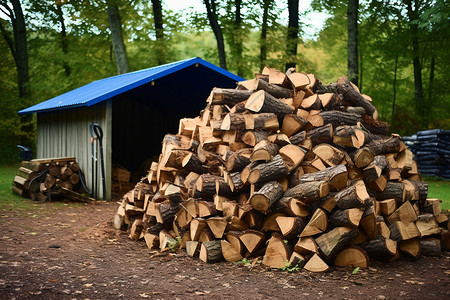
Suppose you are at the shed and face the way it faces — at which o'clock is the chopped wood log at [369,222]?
The chopped wood log is roughly at 1 o'clock from the shed.

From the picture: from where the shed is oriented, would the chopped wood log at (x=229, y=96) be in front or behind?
in front

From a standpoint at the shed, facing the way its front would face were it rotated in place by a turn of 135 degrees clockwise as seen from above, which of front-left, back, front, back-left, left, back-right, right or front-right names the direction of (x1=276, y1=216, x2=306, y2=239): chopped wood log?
left

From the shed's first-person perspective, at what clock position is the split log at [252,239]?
The split log is roughly at 1 o'clock from the shed.

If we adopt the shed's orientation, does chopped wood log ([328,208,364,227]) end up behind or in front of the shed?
in front

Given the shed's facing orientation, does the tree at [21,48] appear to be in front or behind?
behind

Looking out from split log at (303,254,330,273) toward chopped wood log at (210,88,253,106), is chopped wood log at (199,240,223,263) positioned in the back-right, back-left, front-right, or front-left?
front-left

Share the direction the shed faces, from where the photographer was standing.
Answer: facing the viewer and to the right of the viewer

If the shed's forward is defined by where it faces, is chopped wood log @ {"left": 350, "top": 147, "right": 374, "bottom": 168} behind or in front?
in front
